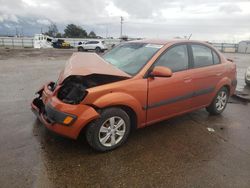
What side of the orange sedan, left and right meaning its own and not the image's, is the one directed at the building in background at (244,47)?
back

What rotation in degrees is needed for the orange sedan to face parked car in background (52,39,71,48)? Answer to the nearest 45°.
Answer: approximately 135° to its right

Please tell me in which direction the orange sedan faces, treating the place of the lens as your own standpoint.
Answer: facing the viewer and to the left of the viewer
